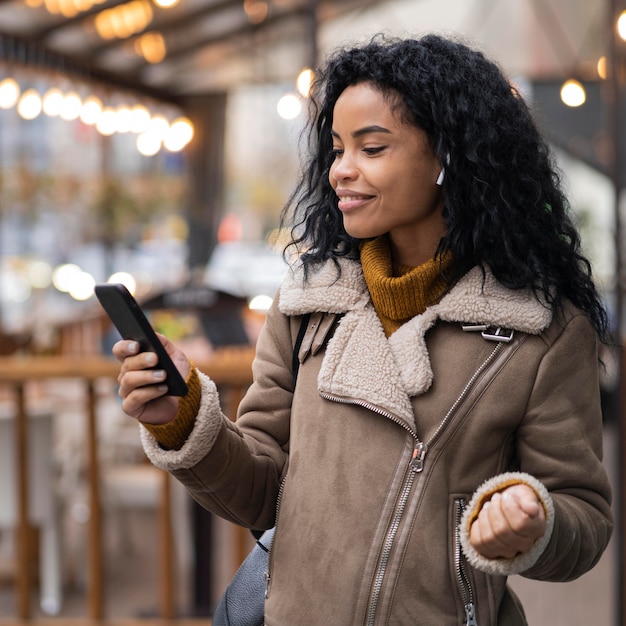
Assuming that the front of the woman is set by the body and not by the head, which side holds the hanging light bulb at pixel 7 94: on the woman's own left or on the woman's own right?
on the woman's own right

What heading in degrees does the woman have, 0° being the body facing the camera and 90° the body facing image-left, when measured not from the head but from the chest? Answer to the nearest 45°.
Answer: approximately 45°

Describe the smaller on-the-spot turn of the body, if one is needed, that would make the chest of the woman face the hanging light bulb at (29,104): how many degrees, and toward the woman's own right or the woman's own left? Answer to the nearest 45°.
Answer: approximately 90° to the woman's own right

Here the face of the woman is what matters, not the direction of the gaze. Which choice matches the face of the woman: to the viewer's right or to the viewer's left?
to the viewer's left

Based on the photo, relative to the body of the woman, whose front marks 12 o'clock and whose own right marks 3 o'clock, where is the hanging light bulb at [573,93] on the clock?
The hanging light bulb is roughly at 5 o'clock from the woman.

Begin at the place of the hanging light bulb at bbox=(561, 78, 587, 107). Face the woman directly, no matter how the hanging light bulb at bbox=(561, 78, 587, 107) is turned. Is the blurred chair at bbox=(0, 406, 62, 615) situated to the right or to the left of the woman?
right

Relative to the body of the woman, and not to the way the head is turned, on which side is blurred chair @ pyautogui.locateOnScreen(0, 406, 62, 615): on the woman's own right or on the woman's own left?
on the woman's own right

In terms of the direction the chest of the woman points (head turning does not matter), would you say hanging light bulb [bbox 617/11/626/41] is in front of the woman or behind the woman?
behind

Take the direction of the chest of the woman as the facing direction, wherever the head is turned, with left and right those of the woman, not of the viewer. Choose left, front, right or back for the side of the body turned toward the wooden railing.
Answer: right
